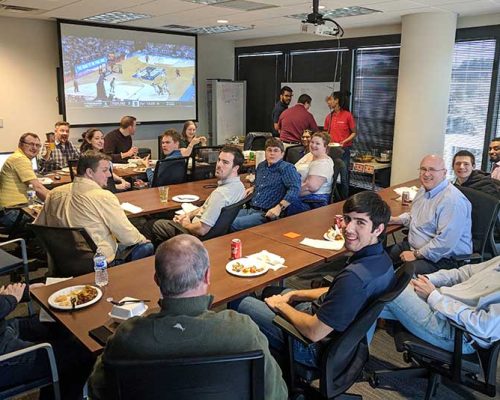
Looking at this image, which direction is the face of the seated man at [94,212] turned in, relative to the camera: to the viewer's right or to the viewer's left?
to the viewer's right

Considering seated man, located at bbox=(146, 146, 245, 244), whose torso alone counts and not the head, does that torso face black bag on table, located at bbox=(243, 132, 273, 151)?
no

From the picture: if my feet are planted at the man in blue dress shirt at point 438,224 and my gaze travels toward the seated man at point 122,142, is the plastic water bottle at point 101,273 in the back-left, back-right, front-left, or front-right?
front-left

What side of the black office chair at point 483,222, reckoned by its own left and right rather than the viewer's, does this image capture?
left

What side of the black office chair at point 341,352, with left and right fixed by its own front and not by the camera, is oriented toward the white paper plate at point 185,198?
front

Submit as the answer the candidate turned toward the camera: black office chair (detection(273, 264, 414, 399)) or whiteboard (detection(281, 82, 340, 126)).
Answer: the whiteboard

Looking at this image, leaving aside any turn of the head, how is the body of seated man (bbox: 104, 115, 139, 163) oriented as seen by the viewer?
to the viewer's right

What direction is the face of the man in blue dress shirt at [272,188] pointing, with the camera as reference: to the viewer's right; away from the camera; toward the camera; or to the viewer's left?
toward the camera

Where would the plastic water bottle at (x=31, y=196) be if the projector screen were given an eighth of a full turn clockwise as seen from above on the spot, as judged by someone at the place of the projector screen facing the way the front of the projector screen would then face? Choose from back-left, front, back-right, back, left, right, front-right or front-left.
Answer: front

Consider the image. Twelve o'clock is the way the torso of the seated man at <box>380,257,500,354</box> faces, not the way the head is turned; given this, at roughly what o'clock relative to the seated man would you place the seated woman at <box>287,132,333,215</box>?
The seated woman is roughly at 2 o'clock from the seated man.

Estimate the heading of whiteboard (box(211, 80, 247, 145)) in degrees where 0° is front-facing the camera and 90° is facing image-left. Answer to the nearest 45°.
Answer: approximately 315°

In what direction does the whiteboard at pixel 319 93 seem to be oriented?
toward the camera

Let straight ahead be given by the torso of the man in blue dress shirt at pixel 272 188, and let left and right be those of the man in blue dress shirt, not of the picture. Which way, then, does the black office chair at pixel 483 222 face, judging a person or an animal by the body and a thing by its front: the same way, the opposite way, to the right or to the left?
to the right

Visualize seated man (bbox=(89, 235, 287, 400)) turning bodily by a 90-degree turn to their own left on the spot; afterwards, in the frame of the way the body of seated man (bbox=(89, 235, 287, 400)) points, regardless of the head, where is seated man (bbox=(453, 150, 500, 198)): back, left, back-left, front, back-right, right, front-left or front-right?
back-right

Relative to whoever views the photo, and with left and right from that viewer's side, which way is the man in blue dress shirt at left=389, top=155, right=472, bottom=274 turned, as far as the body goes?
facing the viewer and to the left of the viewer

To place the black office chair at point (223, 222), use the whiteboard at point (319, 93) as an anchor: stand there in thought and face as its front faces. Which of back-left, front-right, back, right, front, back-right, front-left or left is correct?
front

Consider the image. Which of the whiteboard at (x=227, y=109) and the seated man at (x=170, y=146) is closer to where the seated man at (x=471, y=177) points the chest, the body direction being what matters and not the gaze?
the seated man at (x=170, y=146)

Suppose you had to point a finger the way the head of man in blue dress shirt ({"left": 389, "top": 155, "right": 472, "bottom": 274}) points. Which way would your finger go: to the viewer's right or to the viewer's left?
to the viewer's left
